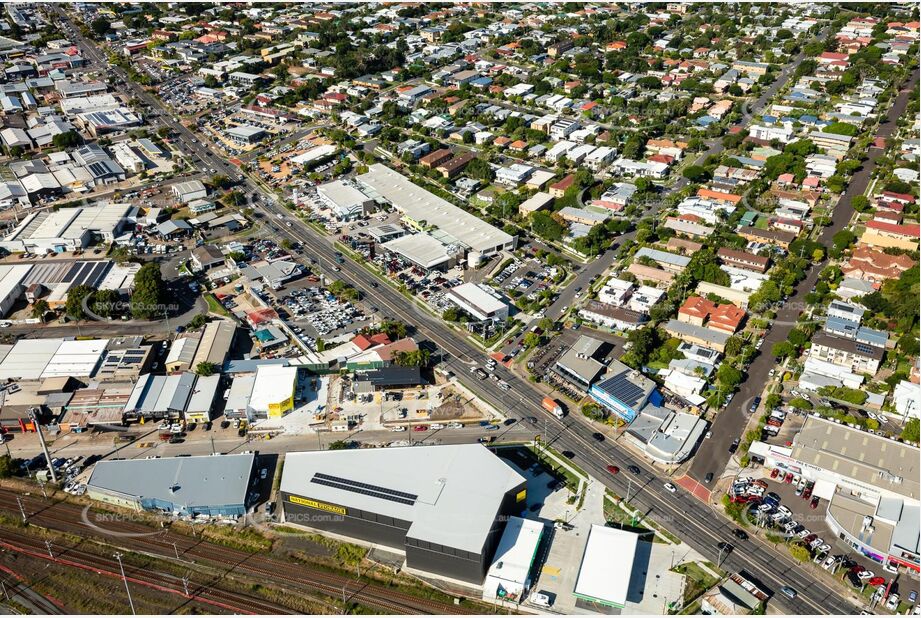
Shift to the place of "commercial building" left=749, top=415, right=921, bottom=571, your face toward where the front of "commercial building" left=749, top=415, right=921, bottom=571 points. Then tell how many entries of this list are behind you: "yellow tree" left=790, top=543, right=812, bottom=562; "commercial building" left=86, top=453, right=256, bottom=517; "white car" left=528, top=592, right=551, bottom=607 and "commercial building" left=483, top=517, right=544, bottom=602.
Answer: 0

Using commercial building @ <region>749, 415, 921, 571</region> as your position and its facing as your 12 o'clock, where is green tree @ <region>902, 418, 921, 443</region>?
The green tree is roughly at 5 o'clock from the commercial building.

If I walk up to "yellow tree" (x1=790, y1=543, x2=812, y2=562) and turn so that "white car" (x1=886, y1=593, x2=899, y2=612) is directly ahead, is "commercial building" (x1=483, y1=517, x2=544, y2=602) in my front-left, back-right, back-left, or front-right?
back-right

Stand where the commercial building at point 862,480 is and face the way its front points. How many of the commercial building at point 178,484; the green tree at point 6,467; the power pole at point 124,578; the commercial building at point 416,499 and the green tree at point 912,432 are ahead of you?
4

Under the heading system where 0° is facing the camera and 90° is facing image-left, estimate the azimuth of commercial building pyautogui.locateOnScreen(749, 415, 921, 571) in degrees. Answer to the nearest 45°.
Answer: approximately 45°

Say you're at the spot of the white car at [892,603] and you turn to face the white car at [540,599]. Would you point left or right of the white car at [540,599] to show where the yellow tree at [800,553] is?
right

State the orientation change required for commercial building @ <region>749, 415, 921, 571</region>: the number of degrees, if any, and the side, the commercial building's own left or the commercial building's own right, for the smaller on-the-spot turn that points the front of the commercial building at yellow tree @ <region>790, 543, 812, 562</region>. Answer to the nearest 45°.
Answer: approximately 45° to the commercial building's own left

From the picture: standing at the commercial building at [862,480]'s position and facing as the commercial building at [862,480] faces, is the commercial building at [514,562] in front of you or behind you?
in front

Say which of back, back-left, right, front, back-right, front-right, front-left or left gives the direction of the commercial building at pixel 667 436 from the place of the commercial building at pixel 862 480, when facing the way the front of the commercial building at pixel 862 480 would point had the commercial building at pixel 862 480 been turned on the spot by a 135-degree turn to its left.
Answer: back

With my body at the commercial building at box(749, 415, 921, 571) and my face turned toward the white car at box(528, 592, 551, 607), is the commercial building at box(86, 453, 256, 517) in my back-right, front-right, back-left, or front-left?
front-right

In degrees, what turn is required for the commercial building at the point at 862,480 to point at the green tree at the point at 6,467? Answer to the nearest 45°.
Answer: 0° — it already faces it

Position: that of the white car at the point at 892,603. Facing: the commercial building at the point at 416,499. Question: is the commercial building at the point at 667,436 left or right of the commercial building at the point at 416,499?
right

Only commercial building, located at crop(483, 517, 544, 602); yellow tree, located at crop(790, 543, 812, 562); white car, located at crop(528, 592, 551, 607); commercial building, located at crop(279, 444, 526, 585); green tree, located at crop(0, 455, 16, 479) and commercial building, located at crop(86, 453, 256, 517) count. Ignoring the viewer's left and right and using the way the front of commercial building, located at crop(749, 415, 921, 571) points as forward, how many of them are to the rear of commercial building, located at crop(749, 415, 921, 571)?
0

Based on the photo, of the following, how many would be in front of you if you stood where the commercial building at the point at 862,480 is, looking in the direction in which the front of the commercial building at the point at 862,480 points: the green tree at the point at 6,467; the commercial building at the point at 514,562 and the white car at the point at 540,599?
3

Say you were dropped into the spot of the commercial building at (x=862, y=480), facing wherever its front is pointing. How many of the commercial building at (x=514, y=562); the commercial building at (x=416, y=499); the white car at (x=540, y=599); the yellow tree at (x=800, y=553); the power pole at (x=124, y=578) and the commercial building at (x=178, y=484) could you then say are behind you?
0

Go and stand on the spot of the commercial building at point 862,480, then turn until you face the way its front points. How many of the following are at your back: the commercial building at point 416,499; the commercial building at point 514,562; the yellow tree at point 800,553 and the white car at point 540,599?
0

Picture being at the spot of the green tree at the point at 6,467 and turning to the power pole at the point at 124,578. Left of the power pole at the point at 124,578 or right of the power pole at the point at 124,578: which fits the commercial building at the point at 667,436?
left
